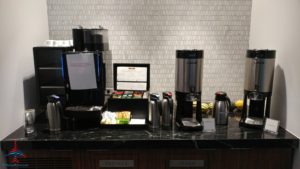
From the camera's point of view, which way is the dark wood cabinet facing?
toward the camera
